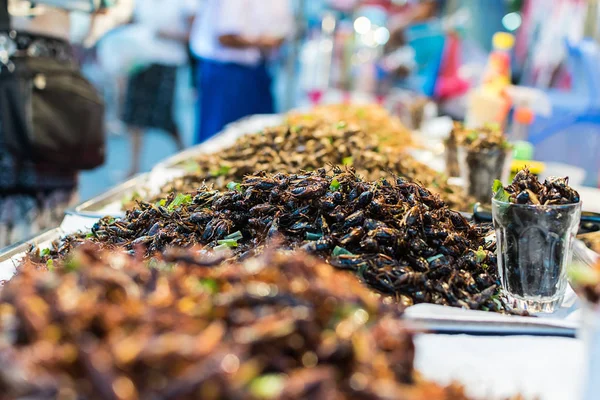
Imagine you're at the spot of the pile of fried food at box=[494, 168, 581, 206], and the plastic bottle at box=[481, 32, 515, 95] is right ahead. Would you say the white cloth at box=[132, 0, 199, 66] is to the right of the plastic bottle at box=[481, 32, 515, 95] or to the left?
left

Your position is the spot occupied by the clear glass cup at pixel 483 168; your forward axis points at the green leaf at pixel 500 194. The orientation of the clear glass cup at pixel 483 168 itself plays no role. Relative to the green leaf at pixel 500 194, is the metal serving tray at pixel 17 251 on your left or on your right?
right

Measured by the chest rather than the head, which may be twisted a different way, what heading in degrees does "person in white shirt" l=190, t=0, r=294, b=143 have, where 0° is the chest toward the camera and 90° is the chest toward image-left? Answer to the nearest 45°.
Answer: approximately 315°

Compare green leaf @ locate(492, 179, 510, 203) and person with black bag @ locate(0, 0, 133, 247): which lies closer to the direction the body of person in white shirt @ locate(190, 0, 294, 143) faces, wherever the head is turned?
the green leaf

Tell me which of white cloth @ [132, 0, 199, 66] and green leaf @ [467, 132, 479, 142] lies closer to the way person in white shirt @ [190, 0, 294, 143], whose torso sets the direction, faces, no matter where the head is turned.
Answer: the green leaf
